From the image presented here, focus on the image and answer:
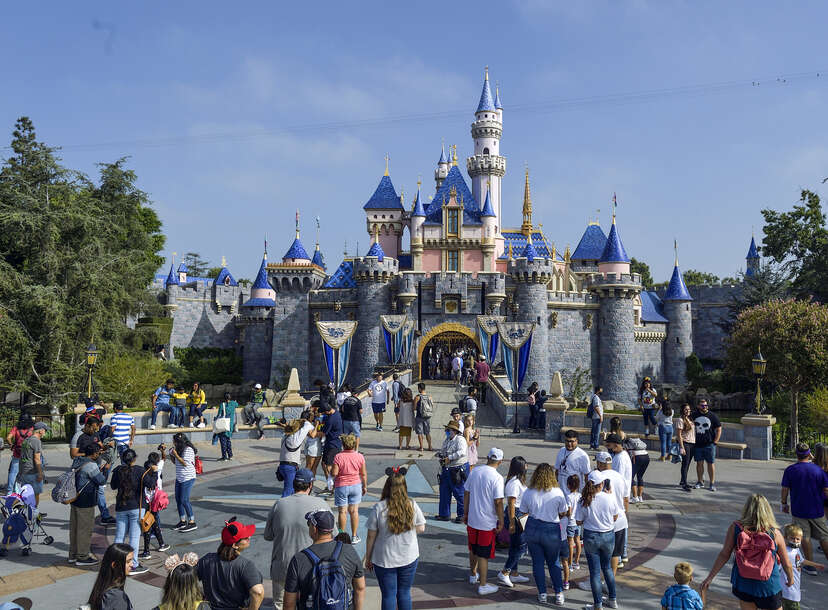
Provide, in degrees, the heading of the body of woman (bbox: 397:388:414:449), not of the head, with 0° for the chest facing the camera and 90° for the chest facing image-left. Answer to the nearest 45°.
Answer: approximately 180°

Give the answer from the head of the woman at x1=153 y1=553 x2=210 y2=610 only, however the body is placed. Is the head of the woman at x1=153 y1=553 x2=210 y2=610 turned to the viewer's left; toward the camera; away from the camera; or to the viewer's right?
away from the camera

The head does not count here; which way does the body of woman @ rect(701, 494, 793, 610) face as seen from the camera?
away from the camera

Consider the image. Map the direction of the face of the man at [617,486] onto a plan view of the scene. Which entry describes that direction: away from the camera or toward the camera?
away from the camera

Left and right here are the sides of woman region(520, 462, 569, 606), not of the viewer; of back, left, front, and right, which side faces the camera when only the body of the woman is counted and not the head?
back

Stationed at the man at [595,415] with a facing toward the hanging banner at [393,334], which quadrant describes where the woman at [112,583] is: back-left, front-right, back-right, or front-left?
back-left

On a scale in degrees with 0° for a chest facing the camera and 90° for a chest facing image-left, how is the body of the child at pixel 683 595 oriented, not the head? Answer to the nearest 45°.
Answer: approximately 180°

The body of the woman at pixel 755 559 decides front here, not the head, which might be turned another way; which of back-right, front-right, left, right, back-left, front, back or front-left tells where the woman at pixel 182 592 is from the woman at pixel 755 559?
back-left
